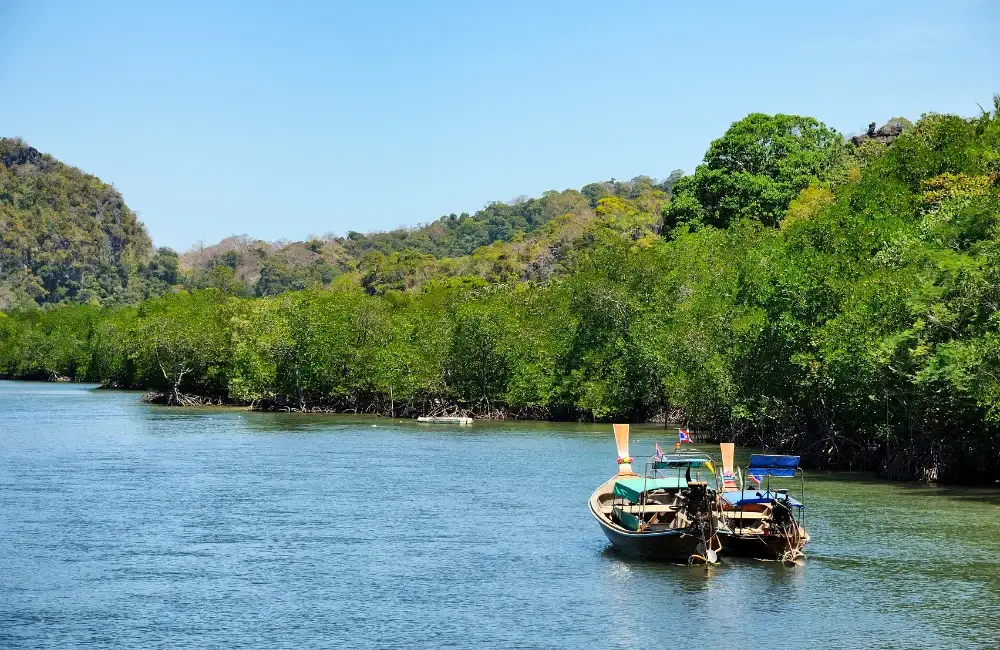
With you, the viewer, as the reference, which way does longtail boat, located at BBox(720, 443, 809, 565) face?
facing away from the viewer and to the left of the viewer

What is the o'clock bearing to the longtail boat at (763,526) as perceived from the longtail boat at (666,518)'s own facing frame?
the longtail boat at (763,526) is roughly at 4 o'clock from the longtail boat at (666,518).

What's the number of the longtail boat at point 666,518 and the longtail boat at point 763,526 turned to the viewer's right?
0

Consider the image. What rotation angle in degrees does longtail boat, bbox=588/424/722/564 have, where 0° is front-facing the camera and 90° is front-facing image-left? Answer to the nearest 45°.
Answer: approximately 135°

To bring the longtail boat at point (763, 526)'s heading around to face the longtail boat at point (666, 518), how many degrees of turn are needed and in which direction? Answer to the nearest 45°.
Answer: approximately 45° to its left
